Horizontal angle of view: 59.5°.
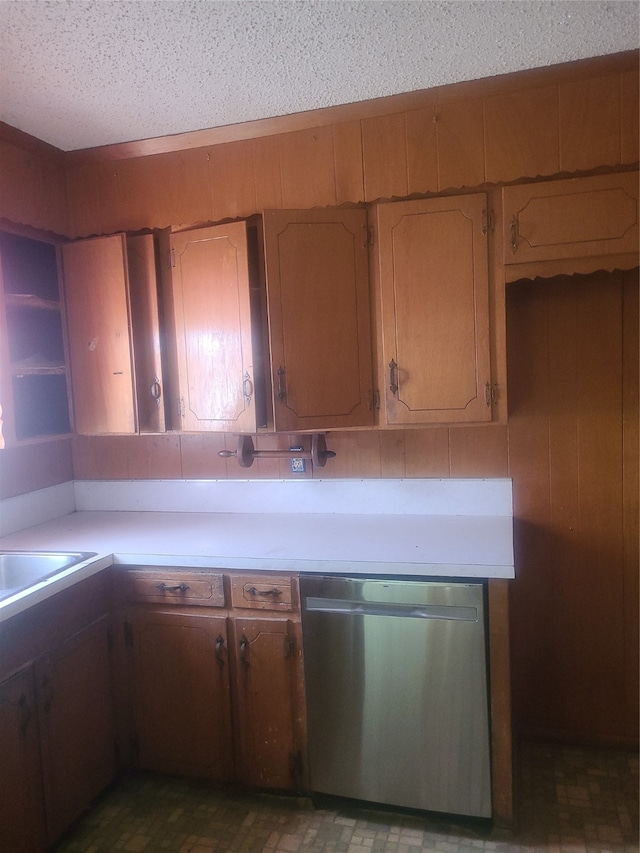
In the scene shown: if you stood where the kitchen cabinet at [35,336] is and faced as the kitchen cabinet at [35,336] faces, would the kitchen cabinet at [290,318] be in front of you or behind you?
in front

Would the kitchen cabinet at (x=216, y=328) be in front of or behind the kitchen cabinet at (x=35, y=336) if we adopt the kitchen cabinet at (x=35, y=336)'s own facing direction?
in front

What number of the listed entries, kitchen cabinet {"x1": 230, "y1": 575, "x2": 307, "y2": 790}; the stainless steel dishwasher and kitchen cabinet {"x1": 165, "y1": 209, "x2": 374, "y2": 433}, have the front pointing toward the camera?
3

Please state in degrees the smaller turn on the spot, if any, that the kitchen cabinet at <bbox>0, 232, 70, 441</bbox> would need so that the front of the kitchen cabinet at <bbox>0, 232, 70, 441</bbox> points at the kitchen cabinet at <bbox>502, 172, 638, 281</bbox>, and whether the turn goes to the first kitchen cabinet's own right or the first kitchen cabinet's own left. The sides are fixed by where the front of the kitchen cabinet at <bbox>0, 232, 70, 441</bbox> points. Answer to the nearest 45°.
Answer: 0° — it already faces it

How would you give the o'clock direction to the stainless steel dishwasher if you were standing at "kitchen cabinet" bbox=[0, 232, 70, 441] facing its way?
The stainless steel dishwasher is roughly at 12 o'clock from the kitchen cabinet.

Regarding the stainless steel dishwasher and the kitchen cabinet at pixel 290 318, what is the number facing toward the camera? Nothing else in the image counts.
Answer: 2

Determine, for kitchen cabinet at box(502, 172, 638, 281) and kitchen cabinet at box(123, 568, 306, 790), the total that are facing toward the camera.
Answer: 2

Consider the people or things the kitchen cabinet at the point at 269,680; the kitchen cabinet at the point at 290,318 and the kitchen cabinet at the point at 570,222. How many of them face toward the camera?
3
